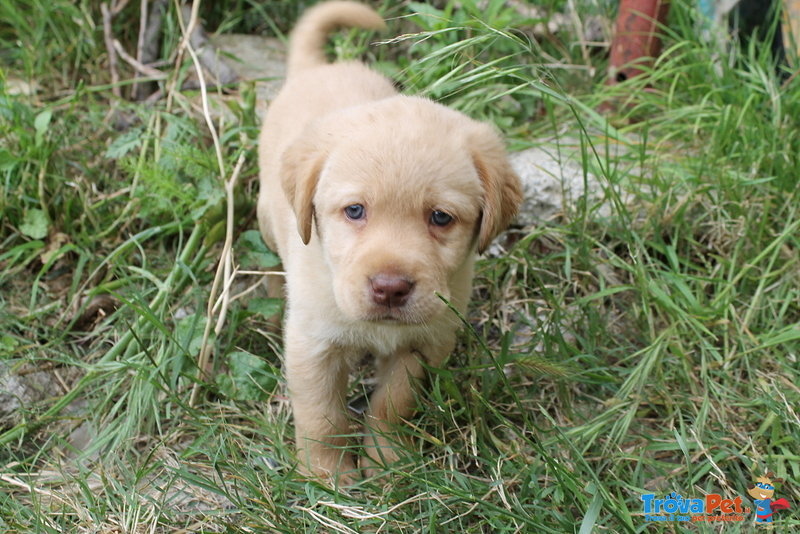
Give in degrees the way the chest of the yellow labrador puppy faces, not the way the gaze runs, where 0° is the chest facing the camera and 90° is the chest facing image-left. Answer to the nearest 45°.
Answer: approximately 0°

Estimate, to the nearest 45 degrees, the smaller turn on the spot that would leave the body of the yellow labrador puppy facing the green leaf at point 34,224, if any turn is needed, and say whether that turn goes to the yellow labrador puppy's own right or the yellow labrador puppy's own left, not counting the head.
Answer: approximately 135° to the yellow labrador puppy's own right

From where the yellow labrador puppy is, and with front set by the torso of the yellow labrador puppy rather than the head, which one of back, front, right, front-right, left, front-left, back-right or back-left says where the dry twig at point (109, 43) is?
back-right

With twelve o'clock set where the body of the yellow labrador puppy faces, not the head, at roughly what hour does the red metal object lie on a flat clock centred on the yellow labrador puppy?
The red metal object is roughly at 7 o'clock from the yellow labrador puppy.

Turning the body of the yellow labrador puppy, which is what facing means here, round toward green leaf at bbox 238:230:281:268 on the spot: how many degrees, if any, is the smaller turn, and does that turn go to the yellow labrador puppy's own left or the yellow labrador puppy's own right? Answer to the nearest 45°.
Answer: approximately 135° to the yellow labrador puppy's own right

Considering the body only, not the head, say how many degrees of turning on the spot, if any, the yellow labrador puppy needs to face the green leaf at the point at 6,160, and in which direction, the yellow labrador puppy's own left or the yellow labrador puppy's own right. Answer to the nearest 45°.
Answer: approximately 135° to the yellow labrador puppy's own right

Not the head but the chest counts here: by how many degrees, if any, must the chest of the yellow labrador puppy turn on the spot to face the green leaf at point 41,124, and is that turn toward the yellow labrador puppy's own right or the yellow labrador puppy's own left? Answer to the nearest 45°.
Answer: approximately 135° to the yellow labrador puppy's own right
